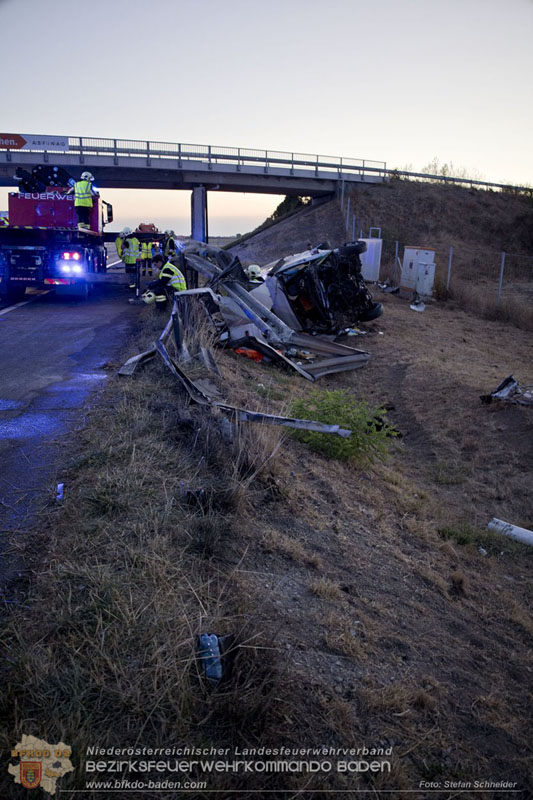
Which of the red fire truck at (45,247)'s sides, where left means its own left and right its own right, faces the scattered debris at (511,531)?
back

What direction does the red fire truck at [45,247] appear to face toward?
away from the camera

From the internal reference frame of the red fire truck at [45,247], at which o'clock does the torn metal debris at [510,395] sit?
The torn metal debris is roughly at 5 o'clock from the red fire truck.

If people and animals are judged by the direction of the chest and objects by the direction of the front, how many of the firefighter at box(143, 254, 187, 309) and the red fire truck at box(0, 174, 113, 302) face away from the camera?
1

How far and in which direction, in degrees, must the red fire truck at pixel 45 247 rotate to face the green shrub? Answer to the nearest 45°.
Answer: approximately 180°

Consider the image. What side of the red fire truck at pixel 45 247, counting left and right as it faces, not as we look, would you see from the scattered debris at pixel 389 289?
right

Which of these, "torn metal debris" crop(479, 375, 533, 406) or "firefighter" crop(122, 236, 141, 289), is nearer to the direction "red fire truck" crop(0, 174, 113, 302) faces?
the firefighter

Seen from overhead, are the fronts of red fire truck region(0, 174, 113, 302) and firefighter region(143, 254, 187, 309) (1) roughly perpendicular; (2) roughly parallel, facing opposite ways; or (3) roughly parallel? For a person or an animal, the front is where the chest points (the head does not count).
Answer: roughly perpendicular

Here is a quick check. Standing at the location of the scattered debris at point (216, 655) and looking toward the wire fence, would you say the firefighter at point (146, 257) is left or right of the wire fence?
left
